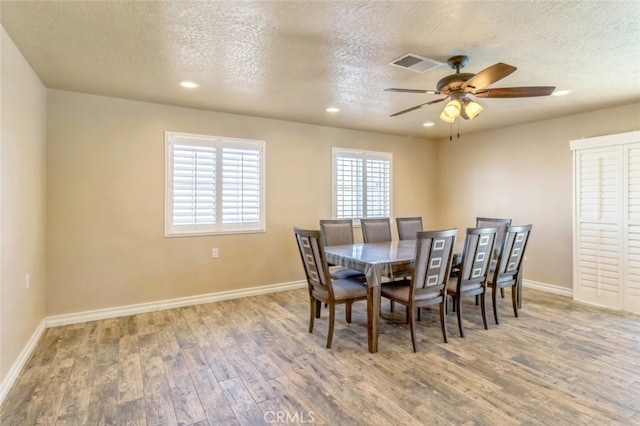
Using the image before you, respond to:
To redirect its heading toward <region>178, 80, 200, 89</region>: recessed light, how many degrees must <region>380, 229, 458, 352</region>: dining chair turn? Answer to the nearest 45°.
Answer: approximately 45° to its left

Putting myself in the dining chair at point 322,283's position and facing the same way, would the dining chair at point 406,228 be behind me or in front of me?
in front

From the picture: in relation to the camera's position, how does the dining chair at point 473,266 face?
facing away from the viewer and to the left of the viewer

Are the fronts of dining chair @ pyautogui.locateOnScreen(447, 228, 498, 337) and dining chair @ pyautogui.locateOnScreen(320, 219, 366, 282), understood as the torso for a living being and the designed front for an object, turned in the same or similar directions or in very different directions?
very different directions

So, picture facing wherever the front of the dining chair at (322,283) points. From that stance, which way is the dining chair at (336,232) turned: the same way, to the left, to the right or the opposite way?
to the right

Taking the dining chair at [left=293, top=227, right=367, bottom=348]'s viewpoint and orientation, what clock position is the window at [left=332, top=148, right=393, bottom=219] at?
The window is roughly at 11 o'clock from the dining chair.

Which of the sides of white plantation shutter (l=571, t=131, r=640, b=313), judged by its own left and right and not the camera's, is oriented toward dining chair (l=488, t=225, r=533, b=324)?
front

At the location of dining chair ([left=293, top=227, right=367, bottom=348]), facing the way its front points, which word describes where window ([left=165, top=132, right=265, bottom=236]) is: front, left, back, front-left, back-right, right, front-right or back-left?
left

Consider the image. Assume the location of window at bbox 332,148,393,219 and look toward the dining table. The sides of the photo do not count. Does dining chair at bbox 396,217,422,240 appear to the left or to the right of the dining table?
left

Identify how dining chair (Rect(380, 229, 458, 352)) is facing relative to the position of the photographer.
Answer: facing away from the viewer and to the left of the viewer

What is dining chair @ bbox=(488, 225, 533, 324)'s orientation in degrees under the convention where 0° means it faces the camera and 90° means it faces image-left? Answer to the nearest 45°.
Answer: approximately 135°

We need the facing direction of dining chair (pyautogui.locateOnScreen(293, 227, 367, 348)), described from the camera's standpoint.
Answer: facing away from the viewer and to the right of the viewer

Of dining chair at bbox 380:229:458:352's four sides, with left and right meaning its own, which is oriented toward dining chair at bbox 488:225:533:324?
right

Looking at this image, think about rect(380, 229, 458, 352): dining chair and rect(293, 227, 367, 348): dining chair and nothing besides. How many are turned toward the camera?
0

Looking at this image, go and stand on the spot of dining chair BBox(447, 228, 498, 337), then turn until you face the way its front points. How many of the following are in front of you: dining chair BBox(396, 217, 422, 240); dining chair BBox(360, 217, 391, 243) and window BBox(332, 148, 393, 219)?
3
